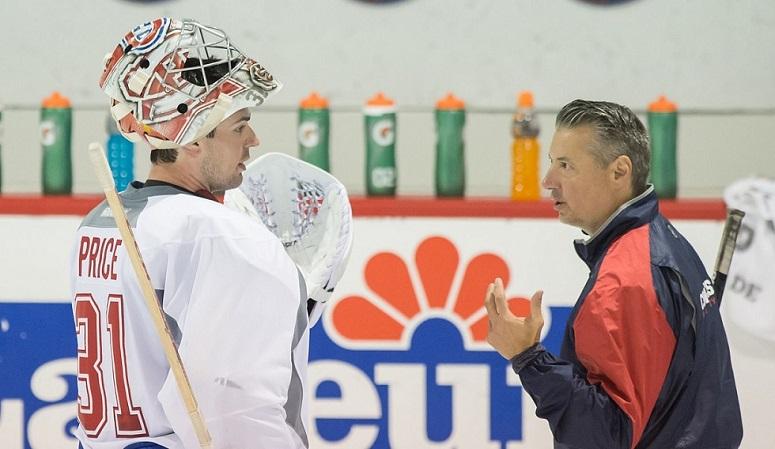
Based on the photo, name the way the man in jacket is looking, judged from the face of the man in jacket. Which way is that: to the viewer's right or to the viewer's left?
to the viewer's left

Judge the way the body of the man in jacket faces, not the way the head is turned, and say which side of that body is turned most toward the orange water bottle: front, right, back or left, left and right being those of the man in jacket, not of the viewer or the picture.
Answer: right

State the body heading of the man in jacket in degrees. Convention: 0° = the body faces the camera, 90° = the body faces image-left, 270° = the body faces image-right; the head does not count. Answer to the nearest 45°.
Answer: approximately 90°

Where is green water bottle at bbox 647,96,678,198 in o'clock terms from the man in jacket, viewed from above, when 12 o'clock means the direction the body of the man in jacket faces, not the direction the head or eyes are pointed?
The green water bottle is roughly at 3 o'clock from the man in jacket.

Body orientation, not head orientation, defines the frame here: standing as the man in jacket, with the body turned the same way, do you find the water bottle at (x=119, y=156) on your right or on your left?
on your right

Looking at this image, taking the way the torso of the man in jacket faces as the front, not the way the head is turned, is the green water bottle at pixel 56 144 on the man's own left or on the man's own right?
on the man's own right
